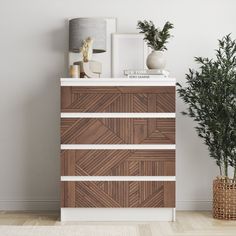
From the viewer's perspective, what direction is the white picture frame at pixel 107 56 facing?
toward the camera

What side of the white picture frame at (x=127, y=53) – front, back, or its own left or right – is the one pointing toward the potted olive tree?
left

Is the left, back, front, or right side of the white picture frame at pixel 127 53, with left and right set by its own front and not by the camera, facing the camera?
front

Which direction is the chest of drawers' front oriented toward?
toward the camera
